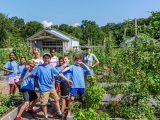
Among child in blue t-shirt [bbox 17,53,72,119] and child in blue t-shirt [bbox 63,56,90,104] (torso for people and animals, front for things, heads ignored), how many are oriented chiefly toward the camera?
2

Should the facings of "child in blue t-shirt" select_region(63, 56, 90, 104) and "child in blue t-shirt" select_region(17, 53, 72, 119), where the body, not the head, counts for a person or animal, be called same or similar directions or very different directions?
same or similar directions

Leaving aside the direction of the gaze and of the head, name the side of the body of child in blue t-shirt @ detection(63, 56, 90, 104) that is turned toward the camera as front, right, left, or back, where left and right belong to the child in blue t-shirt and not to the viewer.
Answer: front

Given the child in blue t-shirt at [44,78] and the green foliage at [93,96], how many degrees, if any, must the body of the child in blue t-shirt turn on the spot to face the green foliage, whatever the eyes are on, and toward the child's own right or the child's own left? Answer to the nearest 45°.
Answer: approximately 90° to the child's own left

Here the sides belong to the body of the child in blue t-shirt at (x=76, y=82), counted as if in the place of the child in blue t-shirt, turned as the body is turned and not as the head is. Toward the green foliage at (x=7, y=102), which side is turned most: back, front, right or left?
right

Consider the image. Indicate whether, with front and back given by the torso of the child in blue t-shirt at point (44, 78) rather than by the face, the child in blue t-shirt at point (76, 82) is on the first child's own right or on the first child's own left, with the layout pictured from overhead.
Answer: on the first child's own left

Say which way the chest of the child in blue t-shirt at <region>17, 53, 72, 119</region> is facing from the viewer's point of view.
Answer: toward the camera
